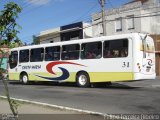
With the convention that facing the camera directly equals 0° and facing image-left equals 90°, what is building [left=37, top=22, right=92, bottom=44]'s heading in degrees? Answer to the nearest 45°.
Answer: approximately 45°

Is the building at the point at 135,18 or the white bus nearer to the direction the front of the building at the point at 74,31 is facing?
the white bus

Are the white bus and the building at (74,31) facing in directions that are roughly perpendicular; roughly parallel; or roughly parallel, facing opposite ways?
roughly perpendicular

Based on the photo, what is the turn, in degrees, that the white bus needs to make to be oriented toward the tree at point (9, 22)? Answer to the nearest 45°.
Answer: approximately 135° to its left

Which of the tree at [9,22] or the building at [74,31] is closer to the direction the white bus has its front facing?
the building

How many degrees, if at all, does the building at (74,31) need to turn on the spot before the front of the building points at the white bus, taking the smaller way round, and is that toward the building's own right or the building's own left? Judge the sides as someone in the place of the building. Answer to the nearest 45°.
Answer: approximately 45° to the building's own left

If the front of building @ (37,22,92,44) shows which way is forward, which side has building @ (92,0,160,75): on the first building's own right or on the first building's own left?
on the first building's own left
